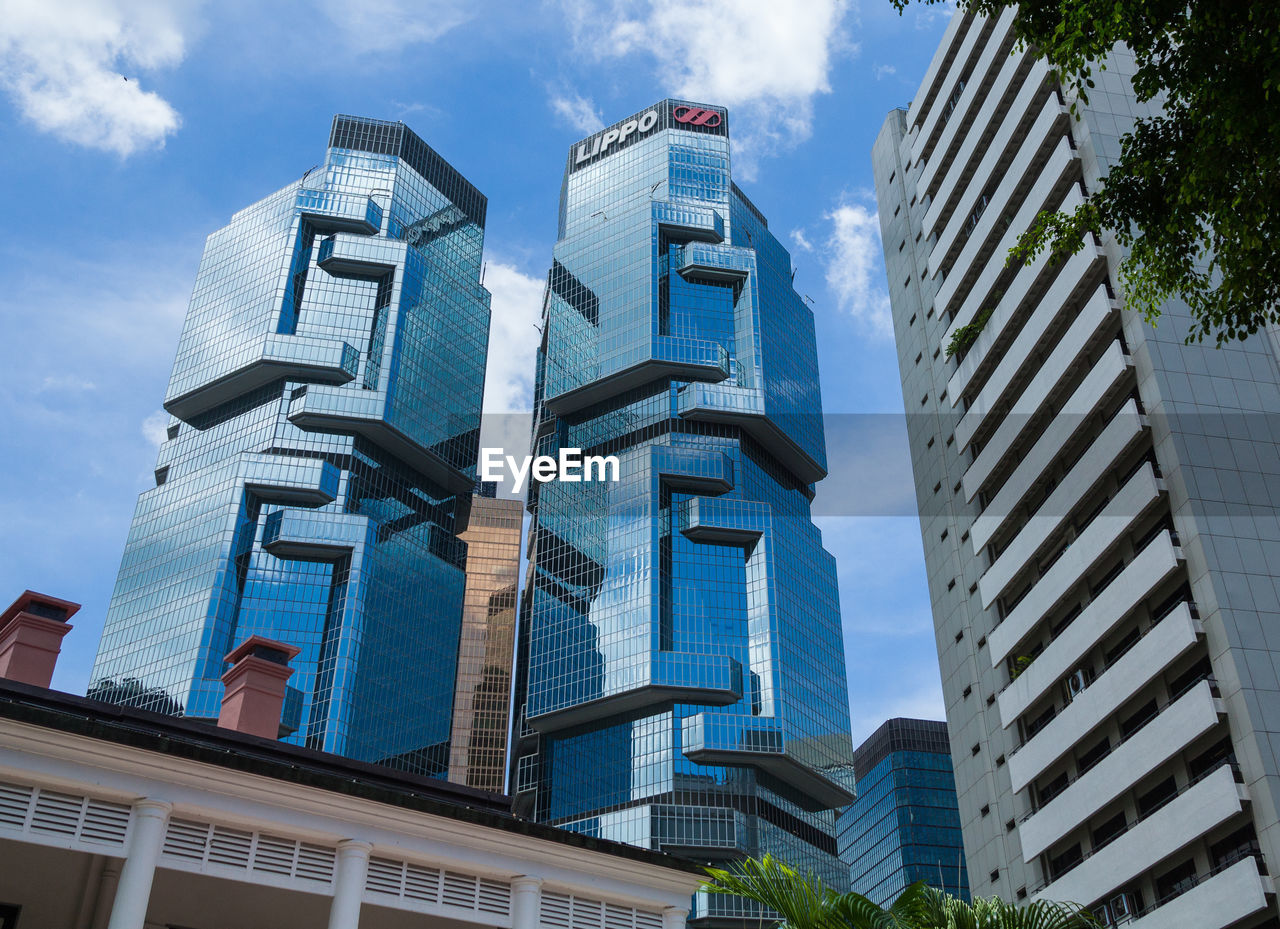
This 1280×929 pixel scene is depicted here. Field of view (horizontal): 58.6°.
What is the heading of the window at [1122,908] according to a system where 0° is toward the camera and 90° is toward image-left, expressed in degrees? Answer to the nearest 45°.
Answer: approximately 45°
